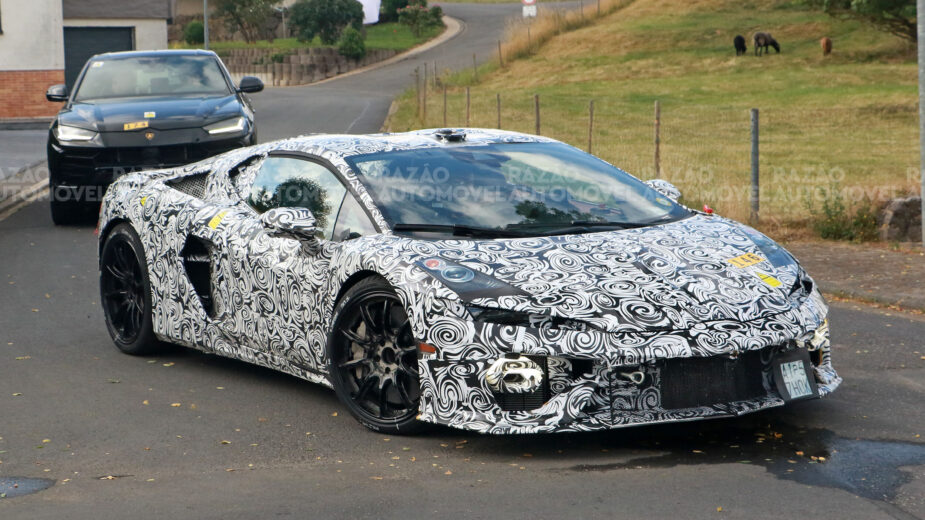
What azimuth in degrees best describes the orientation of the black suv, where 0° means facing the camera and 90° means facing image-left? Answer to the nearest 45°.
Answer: approximately 0°

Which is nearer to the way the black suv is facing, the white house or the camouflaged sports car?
the camouflaged sports car

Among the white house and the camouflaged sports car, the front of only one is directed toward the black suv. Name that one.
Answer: the white house

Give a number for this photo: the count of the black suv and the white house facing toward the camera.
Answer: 2

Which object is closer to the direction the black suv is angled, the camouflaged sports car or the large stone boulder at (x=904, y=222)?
the camouflaged sports car
